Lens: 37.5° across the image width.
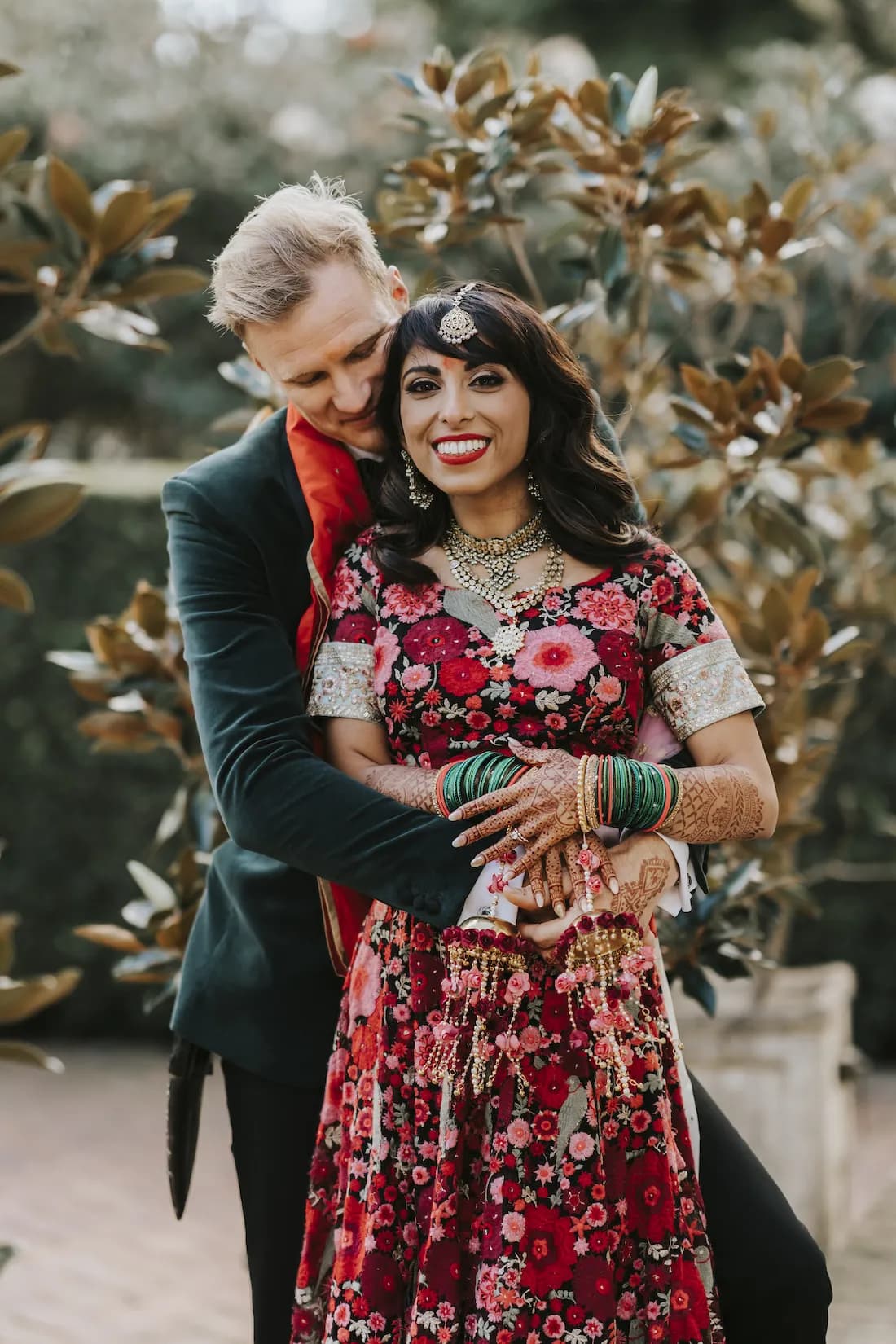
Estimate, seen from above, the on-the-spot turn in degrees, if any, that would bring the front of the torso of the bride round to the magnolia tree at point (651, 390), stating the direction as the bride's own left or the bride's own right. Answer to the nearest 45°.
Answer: approximately 180°

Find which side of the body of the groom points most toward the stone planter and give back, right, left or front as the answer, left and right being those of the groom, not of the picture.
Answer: left

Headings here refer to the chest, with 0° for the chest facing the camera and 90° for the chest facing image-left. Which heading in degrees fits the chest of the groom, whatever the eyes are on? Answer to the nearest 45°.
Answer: approximately 315°

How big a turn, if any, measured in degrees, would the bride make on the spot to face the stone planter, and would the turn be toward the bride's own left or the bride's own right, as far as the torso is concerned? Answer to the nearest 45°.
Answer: approximately 180°
